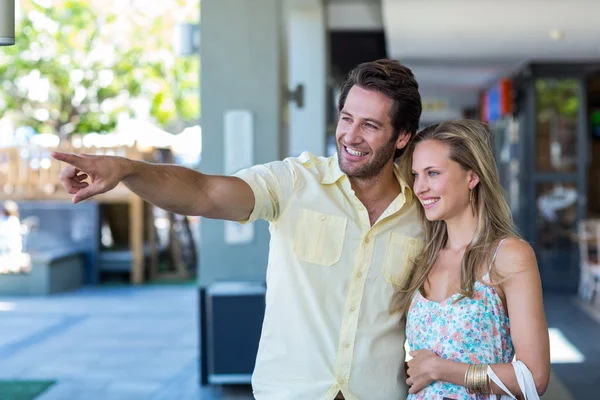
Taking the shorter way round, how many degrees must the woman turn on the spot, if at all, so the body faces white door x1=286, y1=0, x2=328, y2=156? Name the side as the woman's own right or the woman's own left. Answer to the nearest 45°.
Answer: approximately 135° to the woman's own right

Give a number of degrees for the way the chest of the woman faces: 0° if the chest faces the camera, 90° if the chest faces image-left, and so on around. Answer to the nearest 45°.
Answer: approximately 45°

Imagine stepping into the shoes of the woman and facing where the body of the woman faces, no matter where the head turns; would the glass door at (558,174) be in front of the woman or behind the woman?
behind

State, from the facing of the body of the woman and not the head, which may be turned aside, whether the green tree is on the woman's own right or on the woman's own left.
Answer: on the woman's own right
